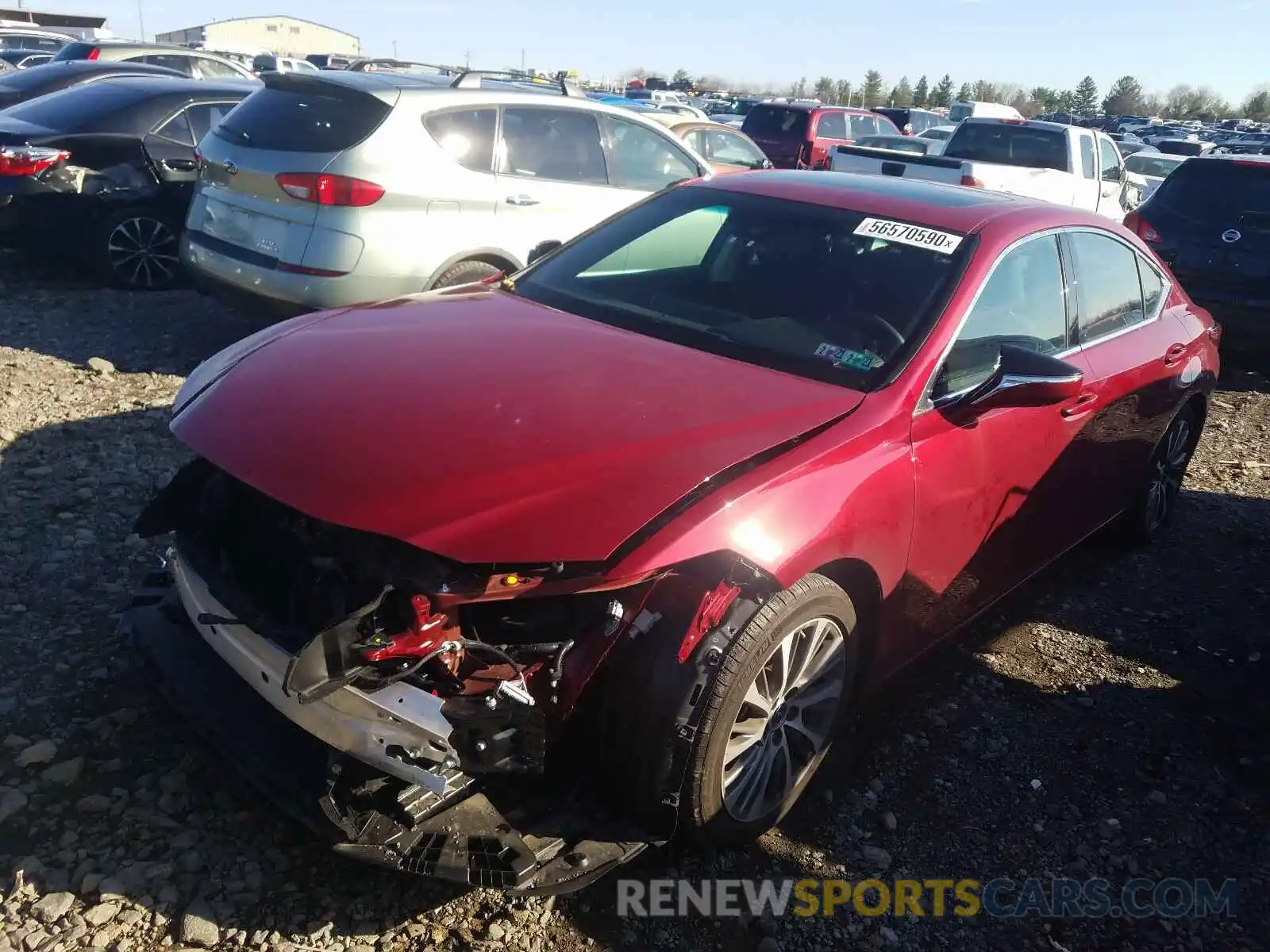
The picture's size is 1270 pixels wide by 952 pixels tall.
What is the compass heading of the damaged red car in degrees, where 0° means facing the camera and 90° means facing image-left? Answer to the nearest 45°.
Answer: approximately 45°

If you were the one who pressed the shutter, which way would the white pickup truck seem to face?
facing away from the viewer and to the right of the viewer

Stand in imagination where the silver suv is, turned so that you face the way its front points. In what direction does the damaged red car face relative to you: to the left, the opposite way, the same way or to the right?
the opposite way

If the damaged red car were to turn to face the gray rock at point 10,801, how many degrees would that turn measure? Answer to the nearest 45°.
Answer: approximately 45° to its right

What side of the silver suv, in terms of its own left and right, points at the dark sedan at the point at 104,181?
left

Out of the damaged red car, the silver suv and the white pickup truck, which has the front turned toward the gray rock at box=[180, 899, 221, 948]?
the damaged red car

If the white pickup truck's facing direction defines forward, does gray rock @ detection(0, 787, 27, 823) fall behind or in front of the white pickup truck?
behind

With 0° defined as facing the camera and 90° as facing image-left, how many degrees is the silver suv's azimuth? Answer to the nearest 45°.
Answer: approximately 225°

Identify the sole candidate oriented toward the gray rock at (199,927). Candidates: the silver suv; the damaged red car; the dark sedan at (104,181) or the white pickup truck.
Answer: the damaged red car

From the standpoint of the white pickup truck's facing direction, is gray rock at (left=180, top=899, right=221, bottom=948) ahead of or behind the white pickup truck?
behind

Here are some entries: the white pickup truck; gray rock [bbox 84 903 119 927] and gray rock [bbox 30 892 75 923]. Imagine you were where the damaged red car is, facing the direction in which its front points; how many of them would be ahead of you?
2

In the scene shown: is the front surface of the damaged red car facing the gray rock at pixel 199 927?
yes

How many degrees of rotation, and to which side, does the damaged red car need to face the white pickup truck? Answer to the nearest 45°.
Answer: approximately 135° to its right
